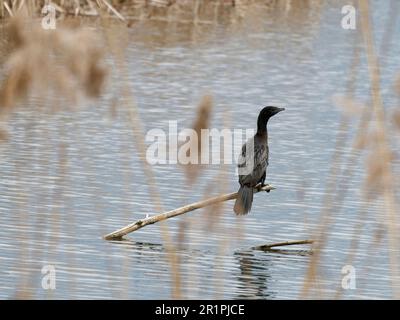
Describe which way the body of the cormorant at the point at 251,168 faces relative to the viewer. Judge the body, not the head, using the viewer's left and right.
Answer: facing away from the viewer and to the right of the viewer
